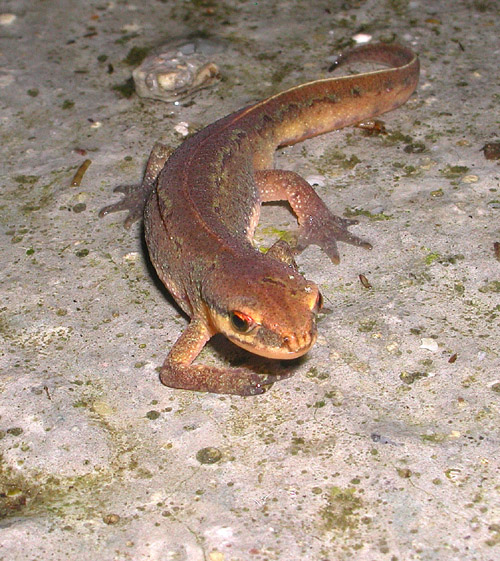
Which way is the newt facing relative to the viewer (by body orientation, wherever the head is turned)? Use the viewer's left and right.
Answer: facing the viewer and to the right of the viewer

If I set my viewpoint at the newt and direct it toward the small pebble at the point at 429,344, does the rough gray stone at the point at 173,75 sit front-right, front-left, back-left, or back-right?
back-left

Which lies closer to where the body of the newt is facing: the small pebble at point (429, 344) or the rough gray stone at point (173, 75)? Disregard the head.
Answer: the small pebble

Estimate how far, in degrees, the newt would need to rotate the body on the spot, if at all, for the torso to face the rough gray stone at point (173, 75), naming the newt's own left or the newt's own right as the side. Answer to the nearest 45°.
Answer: approximately 135° to the newt's own left

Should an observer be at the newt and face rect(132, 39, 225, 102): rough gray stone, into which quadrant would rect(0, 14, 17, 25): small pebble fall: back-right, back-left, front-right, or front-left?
front-left

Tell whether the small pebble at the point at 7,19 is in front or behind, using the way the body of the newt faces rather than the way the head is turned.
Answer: behind
